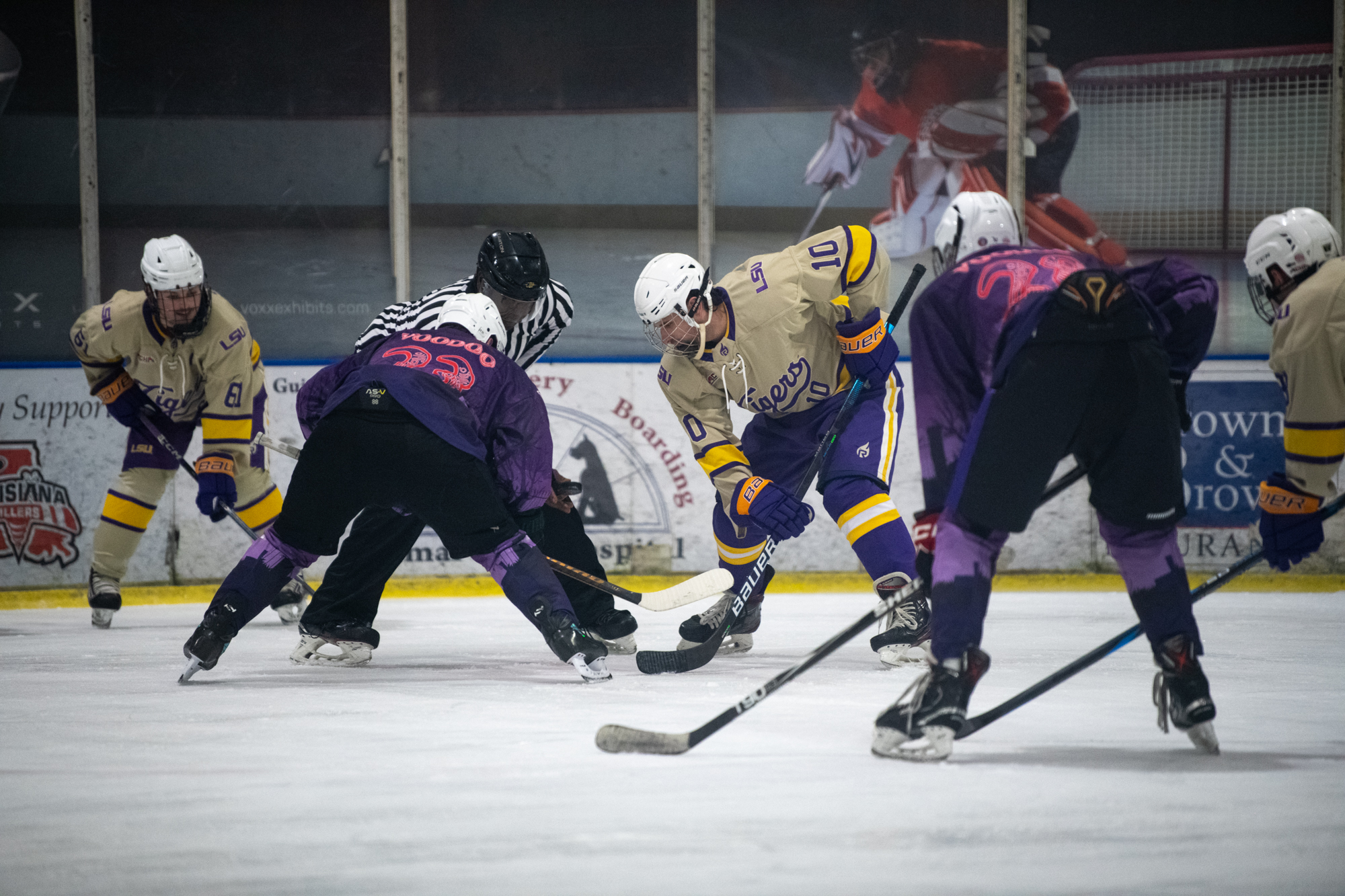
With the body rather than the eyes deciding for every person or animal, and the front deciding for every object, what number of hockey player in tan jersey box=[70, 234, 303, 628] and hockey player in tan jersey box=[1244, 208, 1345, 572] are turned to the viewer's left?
1

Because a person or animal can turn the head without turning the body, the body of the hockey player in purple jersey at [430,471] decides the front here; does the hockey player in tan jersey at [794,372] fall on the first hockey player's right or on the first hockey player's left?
on the first hockey player's right

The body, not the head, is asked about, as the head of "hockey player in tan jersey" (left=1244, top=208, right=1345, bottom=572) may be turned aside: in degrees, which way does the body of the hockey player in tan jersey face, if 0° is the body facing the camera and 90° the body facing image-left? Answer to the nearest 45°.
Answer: approximately 90°

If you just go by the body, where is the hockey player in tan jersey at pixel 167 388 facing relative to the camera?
toward the camera

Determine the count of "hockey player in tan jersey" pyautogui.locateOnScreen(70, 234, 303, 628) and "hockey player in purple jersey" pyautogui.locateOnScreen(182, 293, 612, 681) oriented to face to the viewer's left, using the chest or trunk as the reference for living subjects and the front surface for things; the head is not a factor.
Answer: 0

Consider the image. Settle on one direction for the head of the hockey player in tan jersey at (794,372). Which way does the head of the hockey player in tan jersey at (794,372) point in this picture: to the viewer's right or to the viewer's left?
to the viewer's left

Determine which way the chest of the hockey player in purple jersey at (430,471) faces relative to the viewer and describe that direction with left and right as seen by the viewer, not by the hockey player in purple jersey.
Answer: facing away from the viewer

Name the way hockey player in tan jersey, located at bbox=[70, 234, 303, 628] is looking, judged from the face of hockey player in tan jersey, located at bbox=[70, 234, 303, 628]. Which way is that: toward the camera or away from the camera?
toward the camera

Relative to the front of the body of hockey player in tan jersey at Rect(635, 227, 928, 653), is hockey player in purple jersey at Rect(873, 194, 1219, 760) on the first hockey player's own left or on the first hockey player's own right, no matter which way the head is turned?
on the first hockey player's own left

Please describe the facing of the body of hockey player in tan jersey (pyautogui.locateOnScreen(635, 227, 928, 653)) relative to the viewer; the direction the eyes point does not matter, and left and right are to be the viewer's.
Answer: facing the viewer and to the left of the viewer

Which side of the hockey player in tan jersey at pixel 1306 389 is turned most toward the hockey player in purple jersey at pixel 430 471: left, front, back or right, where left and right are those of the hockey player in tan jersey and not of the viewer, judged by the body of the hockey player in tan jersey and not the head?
front

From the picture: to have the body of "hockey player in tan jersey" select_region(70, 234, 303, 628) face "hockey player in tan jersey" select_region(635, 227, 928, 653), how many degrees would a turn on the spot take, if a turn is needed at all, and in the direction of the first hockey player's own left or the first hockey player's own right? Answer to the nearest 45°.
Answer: approximately 45° to the first hockey player's own left

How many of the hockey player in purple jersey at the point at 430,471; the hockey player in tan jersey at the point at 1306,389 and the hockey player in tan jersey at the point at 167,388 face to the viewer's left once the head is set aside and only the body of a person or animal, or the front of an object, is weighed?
1

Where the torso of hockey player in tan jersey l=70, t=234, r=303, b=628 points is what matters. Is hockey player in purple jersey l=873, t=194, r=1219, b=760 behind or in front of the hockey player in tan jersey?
in front
